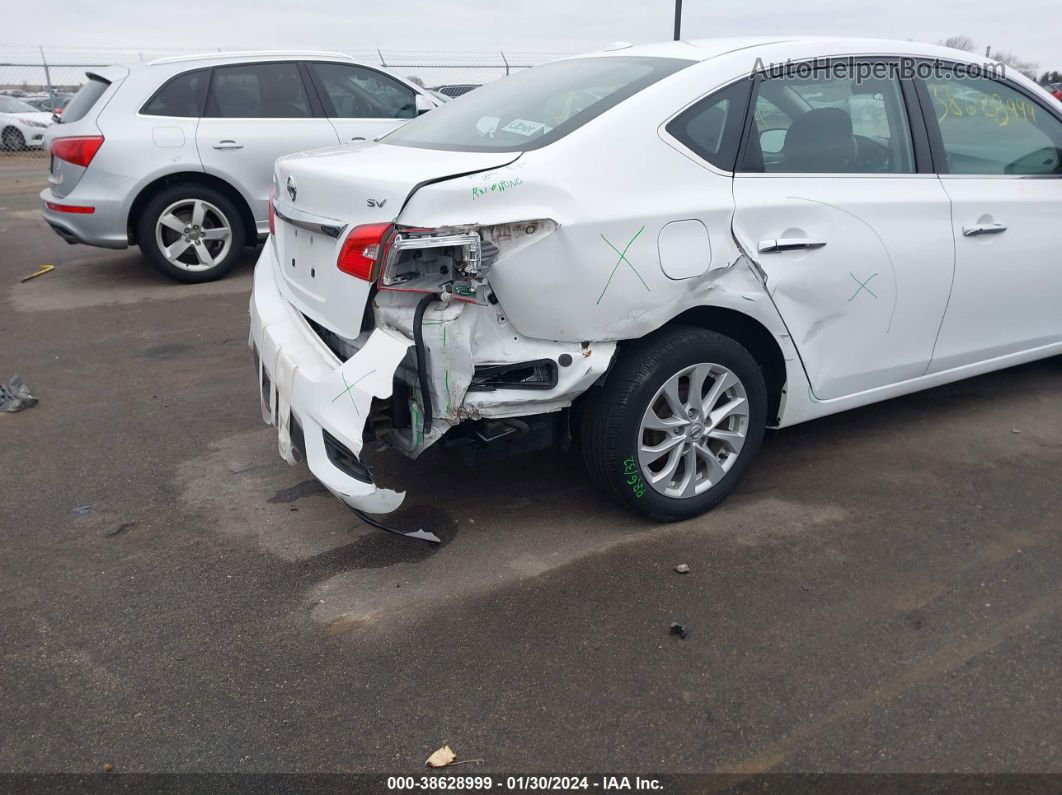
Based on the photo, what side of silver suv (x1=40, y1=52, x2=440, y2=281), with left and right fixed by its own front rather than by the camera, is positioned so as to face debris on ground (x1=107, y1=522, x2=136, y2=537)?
right

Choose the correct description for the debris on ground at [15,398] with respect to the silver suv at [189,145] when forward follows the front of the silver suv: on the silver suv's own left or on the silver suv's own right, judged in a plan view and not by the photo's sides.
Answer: on the silver suv's own right

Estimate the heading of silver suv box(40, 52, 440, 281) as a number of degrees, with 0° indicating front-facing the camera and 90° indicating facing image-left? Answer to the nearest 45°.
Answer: approximately 270°

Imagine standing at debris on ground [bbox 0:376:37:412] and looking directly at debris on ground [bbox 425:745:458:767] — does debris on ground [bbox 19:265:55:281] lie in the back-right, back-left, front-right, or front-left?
back-left

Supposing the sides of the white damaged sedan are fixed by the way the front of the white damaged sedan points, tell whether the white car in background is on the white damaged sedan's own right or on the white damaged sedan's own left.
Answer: on the white damaged sedan's own left

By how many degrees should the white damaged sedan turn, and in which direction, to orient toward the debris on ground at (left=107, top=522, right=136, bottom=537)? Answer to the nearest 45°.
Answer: approximately 135° to its left

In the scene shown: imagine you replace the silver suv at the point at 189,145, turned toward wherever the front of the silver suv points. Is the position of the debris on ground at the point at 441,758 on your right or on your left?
on your right

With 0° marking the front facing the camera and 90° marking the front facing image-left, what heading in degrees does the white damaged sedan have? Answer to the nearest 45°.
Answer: approximately 225°

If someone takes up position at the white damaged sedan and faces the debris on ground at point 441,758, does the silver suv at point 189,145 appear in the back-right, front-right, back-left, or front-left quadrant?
back-right
